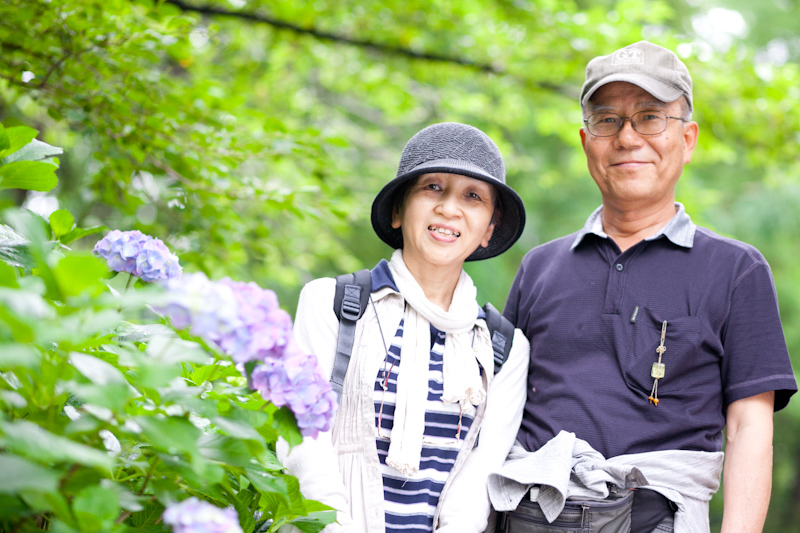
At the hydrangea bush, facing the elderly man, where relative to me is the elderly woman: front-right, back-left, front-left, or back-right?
front-left

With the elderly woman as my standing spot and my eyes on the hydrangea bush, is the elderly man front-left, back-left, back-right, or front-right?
back-left

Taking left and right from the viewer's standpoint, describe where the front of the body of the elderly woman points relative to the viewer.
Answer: facing the viewer

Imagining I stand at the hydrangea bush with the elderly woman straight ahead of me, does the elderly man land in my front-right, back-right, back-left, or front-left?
front-right

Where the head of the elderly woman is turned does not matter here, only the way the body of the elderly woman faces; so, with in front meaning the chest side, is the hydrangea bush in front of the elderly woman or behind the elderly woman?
in front

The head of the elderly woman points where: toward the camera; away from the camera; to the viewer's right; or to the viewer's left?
toward the camera

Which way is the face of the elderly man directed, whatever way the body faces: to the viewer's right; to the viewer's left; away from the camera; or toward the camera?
toward the camera
